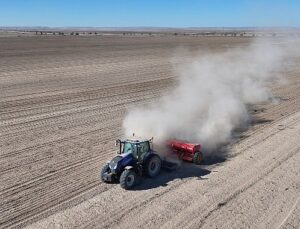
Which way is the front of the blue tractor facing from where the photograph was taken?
facing the viewer and to the left of the viewer
